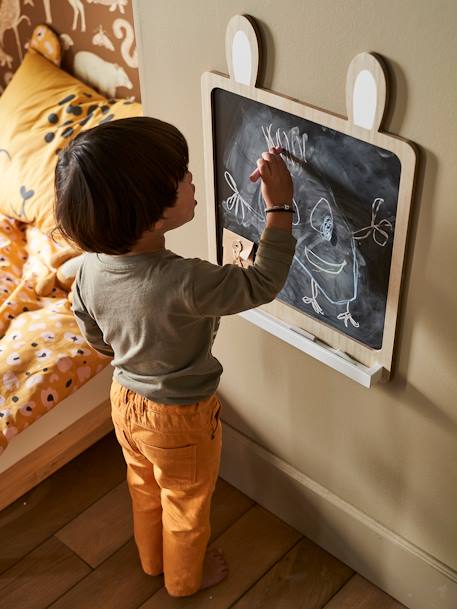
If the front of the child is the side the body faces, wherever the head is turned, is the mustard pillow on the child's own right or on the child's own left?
on the child's own left

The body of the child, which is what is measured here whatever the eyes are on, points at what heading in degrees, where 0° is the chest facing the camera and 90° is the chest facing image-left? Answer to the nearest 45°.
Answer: approximately 225°

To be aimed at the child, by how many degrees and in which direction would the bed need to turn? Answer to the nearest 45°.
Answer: approximately 45° to its left

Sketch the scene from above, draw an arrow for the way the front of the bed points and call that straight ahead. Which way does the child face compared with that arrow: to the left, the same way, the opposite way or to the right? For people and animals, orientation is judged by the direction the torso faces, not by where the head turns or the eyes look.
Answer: the opposite way

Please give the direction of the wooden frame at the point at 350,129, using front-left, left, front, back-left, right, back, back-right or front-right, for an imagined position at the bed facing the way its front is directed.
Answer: left

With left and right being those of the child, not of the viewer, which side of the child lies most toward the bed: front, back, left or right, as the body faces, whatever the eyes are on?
left

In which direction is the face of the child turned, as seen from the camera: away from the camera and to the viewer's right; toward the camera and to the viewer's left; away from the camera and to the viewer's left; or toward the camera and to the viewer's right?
away from the camera and to the viewer's right
